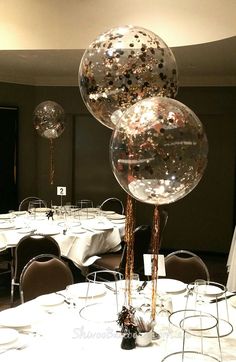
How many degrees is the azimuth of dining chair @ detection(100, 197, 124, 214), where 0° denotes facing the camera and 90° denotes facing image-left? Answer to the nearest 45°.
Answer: approximately 45°

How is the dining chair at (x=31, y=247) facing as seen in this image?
away from the camera

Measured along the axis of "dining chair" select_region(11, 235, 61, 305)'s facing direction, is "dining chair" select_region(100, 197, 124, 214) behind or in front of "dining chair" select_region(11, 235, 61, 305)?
in front

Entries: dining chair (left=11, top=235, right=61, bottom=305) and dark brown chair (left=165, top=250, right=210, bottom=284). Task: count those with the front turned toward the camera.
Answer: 1

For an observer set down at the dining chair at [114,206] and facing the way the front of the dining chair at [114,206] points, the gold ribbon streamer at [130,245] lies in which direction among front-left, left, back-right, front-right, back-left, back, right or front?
front-left

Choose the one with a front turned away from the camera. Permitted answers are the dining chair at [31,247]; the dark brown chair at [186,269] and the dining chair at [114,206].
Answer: the dining chair at [31,247]

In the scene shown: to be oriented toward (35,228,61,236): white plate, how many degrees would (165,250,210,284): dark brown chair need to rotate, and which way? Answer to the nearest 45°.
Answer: approximately 135° to its right

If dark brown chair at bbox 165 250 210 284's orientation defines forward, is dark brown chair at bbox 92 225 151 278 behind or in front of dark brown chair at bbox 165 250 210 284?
behind

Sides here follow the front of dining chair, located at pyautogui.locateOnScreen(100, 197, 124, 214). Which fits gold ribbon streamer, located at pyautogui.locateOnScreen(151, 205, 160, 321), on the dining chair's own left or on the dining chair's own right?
on the dining chair's own left

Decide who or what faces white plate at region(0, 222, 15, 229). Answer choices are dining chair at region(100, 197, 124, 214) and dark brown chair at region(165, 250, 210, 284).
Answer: the dining chair

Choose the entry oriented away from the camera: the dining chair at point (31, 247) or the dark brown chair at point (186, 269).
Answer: the dining chair

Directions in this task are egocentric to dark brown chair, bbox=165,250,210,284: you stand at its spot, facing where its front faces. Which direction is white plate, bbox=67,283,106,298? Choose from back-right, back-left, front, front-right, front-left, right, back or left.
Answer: front-right

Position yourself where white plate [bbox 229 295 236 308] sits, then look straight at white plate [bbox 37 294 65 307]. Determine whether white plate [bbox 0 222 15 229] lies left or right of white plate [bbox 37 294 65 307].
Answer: right

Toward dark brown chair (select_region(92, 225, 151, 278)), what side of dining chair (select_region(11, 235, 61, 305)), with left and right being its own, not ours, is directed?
right

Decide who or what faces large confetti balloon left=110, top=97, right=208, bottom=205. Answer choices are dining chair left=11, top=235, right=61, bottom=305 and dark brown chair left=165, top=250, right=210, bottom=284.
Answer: the dark brown chair

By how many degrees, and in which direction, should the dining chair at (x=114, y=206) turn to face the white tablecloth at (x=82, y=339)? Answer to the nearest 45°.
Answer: approximately 45° to its left
